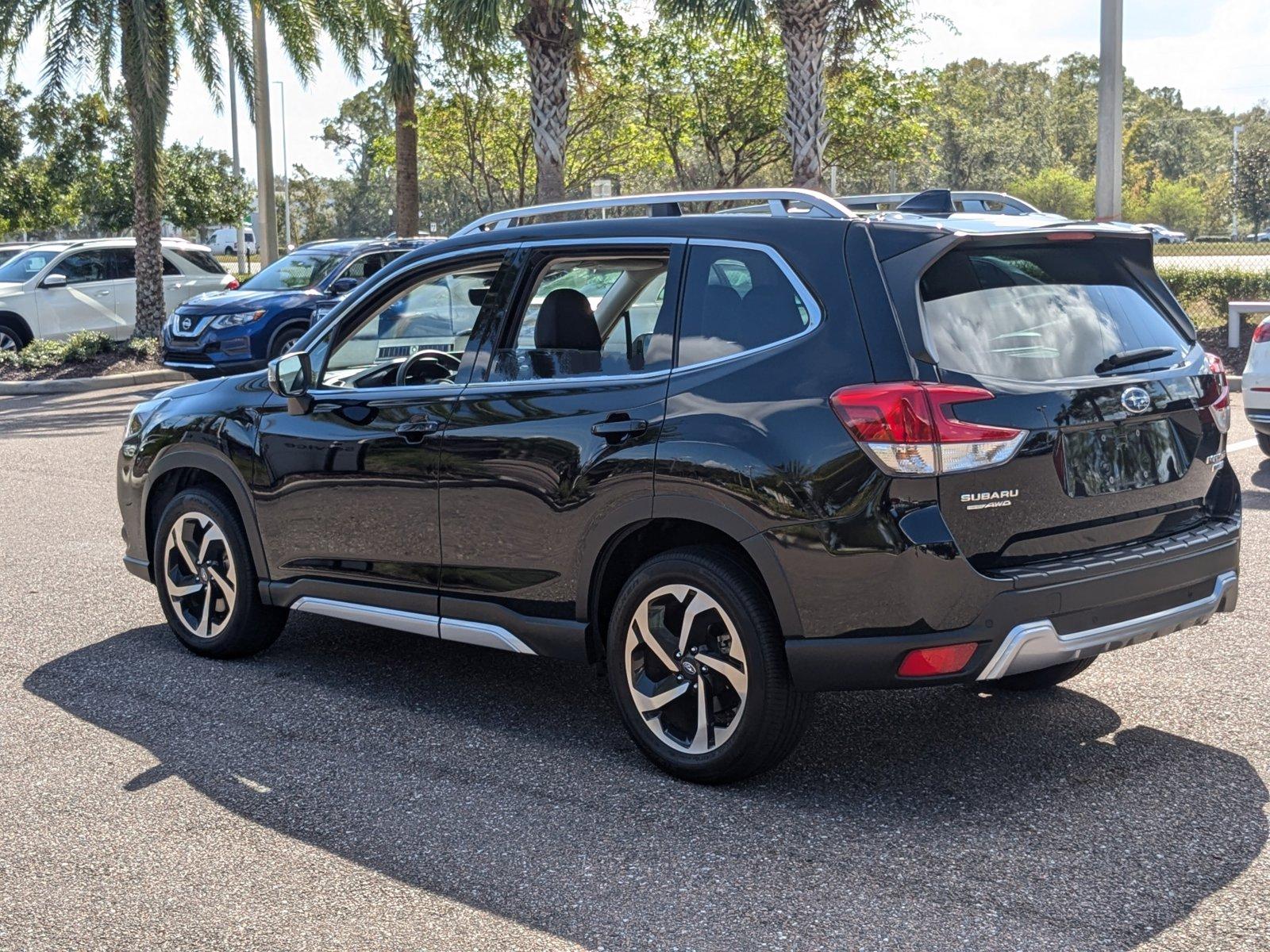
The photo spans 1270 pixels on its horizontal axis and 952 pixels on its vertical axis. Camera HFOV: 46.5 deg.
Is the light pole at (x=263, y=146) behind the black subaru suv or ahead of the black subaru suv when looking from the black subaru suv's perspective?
ahead

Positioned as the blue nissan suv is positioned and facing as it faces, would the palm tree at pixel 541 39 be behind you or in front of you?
behind

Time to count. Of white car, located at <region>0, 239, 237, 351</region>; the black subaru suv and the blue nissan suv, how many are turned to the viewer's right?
0

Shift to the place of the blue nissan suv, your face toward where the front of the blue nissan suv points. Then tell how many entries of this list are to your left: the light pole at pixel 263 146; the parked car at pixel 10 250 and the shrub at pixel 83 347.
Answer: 0

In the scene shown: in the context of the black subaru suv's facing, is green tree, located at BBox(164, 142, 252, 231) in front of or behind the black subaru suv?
in front

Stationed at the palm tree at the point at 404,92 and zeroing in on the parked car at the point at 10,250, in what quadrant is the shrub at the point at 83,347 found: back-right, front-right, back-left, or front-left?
front-left

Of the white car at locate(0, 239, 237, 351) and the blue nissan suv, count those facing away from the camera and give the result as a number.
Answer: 0

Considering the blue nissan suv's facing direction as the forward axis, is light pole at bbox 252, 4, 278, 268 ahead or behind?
behind

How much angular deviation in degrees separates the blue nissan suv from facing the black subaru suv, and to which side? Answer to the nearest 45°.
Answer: approximately 45° to its left

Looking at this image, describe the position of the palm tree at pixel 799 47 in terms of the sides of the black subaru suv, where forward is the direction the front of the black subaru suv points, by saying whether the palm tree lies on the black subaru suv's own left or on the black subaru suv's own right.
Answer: on the black subaru suv's own right

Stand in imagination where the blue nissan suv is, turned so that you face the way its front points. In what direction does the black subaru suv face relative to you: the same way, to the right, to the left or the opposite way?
to the right

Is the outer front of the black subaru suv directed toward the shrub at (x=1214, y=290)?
no

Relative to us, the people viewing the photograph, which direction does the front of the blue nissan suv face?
facing the viewer and to the left of the viewer

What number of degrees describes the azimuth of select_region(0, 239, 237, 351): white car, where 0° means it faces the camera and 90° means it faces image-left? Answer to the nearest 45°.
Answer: approximately 45°

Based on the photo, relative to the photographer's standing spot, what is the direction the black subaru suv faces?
facing away from the viewer and to the left of the viewer

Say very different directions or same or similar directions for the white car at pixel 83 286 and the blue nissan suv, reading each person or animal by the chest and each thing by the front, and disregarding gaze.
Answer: same or similar directions
